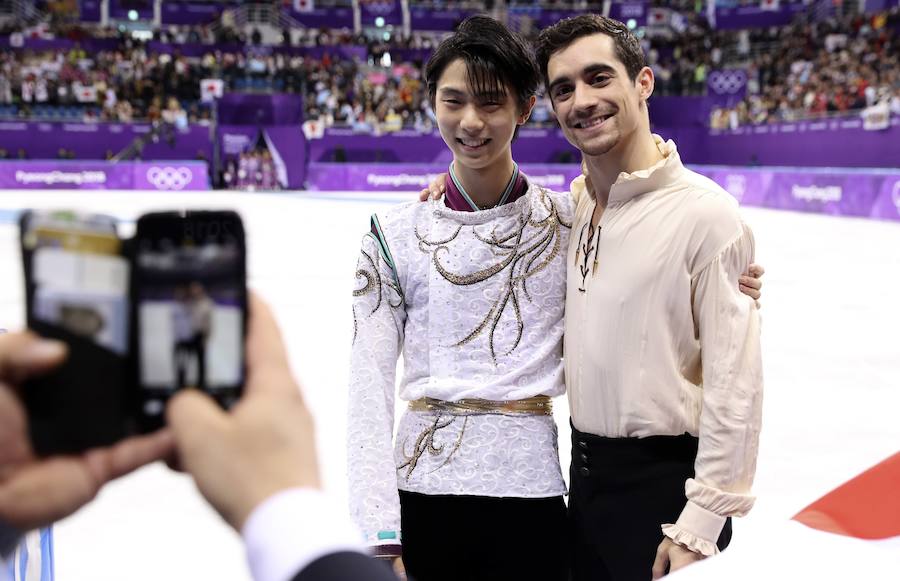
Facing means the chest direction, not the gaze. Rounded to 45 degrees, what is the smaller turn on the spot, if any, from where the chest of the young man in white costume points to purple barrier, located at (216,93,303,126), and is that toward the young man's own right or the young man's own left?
approximately 180°

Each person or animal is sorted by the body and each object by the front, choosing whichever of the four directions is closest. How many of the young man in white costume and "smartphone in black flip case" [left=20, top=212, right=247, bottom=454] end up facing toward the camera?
2

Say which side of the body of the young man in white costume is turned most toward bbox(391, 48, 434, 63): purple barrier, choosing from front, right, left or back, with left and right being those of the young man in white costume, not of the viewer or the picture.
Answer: back

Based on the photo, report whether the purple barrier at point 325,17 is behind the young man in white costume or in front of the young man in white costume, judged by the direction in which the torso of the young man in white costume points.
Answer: behind

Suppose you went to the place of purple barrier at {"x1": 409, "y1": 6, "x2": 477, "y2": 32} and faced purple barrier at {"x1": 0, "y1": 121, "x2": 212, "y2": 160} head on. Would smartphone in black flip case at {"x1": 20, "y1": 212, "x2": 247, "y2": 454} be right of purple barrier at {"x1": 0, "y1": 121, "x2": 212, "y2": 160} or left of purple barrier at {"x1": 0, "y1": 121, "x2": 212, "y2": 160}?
left

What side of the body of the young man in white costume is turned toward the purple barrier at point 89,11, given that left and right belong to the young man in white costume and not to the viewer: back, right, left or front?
back

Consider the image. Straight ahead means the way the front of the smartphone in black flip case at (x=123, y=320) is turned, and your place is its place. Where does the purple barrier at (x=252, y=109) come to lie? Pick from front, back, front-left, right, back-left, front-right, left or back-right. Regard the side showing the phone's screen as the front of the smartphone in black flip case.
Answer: back

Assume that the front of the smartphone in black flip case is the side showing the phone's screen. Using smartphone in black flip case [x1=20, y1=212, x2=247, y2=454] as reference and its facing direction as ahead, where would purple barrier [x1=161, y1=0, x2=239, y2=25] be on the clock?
The purple barrier is roughly at 6 o'clock from the smartphone in black flip case.

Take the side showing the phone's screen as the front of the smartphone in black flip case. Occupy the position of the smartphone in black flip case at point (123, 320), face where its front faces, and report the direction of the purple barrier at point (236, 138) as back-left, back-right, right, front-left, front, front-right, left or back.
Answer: back

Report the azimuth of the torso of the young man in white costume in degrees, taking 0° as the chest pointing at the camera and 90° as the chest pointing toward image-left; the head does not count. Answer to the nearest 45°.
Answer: approximately 0°

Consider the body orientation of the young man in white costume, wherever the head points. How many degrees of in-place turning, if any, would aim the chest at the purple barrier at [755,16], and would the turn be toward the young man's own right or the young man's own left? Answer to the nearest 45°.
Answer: approximately 180°
